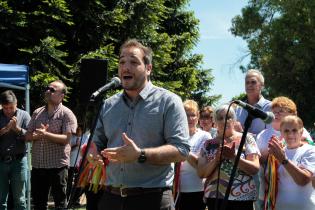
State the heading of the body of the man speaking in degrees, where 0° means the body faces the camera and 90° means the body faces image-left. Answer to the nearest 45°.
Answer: approximately 45°

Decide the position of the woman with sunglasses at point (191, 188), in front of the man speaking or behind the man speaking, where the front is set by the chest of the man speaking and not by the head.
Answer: behind

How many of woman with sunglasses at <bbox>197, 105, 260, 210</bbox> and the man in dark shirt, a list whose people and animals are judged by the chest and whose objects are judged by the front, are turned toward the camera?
2

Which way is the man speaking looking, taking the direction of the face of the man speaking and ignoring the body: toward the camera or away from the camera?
toward the camera

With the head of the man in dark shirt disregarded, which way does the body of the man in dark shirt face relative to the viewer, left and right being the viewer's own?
facing the viewer

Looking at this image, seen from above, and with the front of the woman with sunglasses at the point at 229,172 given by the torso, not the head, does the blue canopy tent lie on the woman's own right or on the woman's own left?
on the woman's own right

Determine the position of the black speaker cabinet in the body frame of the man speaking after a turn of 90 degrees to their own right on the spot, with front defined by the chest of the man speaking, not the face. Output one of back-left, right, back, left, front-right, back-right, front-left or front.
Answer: front-right

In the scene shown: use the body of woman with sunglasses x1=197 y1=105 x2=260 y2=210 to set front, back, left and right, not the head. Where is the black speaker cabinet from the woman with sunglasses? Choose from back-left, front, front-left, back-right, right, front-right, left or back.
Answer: back-right

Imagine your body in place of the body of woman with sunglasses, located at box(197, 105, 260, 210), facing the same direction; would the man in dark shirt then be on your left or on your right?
on your right

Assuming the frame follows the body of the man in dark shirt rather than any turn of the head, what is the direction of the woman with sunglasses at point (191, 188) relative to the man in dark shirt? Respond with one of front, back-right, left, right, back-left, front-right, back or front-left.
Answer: front-left
